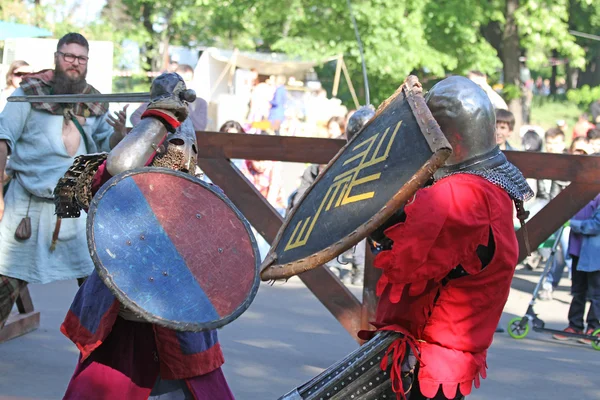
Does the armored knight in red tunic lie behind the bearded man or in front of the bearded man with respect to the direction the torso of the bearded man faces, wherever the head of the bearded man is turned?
in front

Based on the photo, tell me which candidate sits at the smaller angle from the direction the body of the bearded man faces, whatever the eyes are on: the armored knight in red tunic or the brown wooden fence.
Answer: the armored knight in red tunic

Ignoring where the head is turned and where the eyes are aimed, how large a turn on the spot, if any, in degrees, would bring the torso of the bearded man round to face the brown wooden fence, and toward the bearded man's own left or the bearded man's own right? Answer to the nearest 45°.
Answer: approximately 45° to the bearded man's own left
